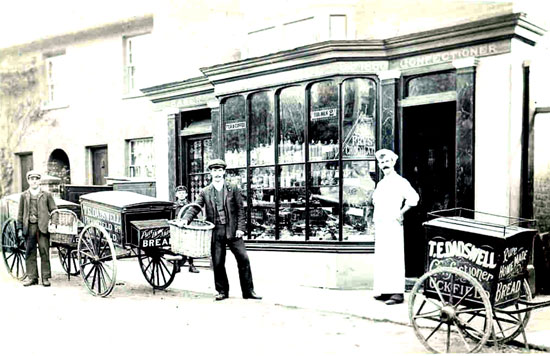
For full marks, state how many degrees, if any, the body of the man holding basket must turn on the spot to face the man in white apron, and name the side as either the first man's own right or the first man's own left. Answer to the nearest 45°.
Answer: approximately 90° to the first man's own left

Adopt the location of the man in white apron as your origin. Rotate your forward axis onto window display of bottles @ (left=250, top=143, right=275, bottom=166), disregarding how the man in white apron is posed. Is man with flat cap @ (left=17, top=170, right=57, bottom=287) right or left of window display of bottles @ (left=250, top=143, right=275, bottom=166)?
left

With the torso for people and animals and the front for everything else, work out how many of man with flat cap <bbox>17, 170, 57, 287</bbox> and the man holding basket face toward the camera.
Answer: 2

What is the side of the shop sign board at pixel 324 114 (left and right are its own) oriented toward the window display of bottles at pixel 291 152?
right

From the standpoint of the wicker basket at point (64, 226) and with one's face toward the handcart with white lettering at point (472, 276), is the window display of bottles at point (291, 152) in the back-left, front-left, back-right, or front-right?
front-left

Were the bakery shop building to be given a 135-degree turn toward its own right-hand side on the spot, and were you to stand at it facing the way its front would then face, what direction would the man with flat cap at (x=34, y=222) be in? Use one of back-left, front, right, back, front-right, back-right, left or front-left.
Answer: left

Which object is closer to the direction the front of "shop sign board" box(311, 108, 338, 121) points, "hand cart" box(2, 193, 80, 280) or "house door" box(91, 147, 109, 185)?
the hand cart

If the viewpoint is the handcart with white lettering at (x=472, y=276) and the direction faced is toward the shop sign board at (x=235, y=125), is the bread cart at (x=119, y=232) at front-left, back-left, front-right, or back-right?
front-left
